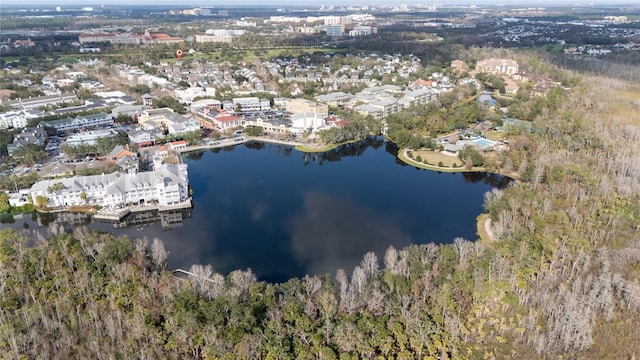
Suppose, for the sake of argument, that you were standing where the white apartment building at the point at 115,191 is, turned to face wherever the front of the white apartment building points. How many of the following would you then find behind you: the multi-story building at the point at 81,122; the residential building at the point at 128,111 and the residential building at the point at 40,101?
3

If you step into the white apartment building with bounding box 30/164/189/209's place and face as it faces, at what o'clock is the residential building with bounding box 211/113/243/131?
The residential building is roughly at 7 o'clock from the white apartment building.

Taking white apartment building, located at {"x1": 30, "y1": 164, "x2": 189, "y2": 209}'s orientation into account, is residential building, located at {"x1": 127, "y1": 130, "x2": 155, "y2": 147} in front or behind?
behind

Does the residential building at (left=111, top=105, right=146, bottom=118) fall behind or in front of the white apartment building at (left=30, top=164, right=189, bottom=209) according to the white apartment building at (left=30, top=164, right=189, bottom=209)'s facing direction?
behind

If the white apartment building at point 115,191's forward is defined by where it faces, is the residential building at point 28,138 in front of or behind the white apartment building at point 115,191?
behind

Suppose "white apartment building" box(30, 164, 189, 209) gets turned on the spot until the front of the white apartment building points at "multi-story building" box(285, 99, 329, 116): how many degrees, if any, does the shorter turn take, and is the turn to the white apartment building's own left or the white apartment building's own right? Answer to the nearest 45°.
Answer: approximately 135° to the white apartment building's own left

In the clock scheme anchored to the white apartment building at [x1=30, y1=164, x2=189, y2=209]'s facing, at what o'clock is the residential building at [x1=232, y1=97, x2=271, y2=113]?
The residential building is roughly at 7 o'clock from the white apartment building.

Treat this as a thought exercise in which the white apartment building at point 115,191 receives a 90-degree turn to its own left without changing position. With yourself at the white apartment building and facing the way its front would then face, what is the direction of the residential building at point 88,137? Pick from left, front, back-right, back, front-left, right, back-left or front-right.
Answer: left

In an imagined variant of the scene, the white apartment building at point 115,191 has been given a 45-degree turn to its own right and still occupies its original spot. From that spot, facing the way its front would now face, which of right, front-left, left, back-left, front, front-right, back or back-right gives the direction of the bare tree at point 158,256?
front-left

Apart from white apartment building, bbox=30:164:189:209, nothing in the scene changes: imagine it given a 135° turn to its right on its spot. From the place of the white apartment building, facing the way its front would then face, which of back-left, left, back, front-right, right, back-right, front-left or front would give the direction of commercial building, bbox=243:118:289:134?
right

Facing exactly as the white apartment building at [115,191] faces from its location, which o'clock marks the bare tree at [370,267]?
The bare tree is roughly at 11 o'clock from the white apartment building.

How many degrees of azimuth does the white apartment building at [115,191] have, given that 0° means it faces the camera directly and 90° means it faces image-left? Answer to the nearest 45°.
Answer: approximately 0°

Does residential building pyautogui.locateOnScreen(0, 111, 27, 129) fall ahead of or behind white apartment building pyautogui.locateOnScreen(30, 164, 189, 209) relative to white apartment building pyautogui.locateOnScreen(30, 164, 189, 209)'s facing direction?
behind

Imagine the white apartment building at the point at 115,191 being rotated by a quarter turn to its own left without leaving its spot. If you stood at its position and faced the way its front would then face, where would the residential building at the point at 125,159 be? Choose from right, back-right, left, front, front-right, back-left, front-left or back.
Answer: left
